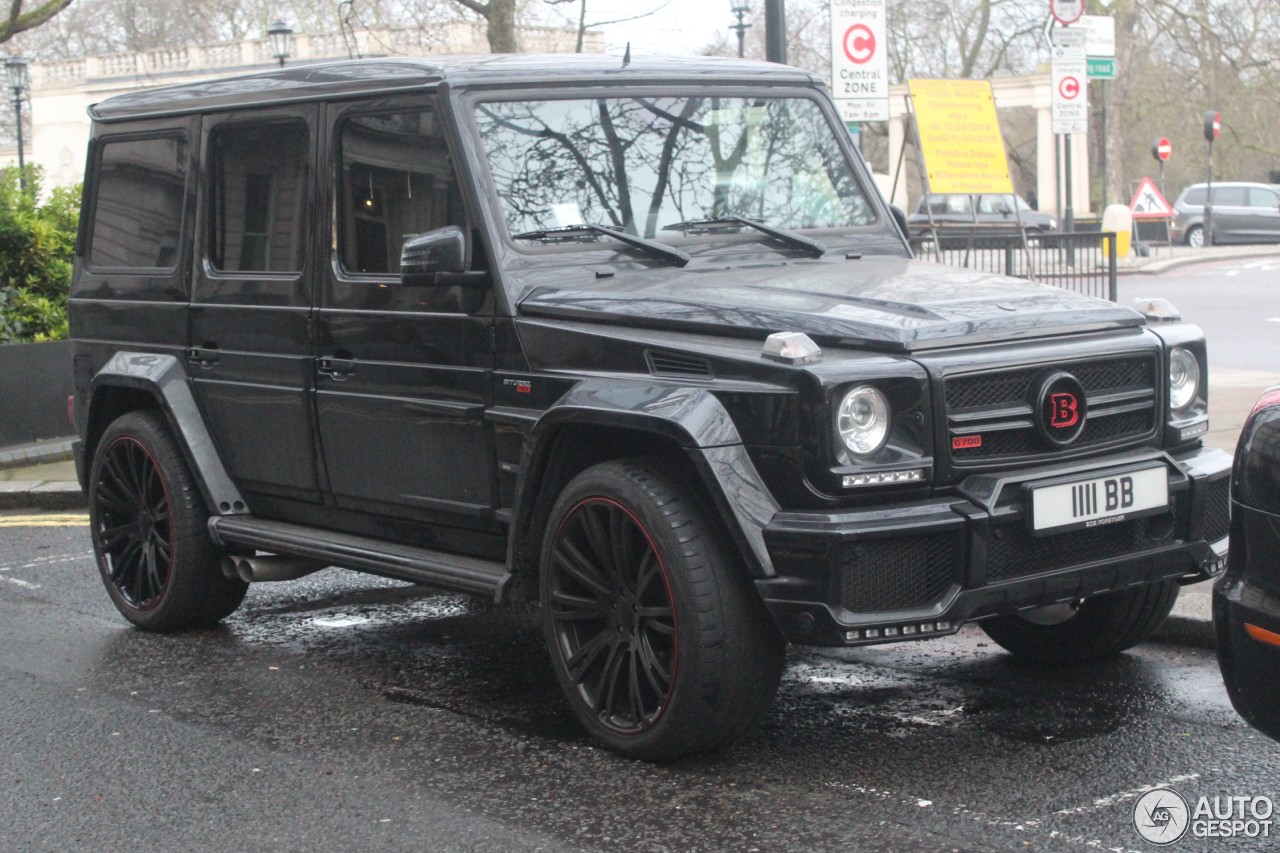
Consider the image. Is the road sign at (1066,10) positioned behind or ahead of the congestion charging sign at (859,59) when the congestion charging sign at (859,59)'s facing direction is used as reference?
behind

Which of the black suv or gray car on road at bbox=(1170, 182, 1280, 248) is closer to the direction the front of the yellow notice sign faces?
the black suv

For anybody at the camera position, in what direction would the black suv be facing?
facing the viewer and to the right of the viewer

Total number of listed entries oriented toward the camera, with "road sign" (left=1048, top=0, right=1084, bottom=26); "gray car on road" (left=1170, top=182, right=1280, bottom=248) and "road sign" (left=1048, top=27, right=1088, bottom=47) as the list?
2
